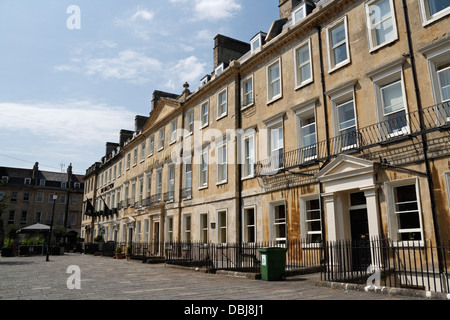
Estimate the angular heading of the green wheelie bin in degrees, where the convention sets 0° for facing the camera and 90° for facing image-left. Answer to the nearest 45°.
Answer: approximately 45°

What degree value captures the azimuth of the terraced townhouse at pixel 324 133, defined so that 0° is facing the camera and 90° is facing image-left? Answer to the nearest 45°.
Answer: approximately 45°
